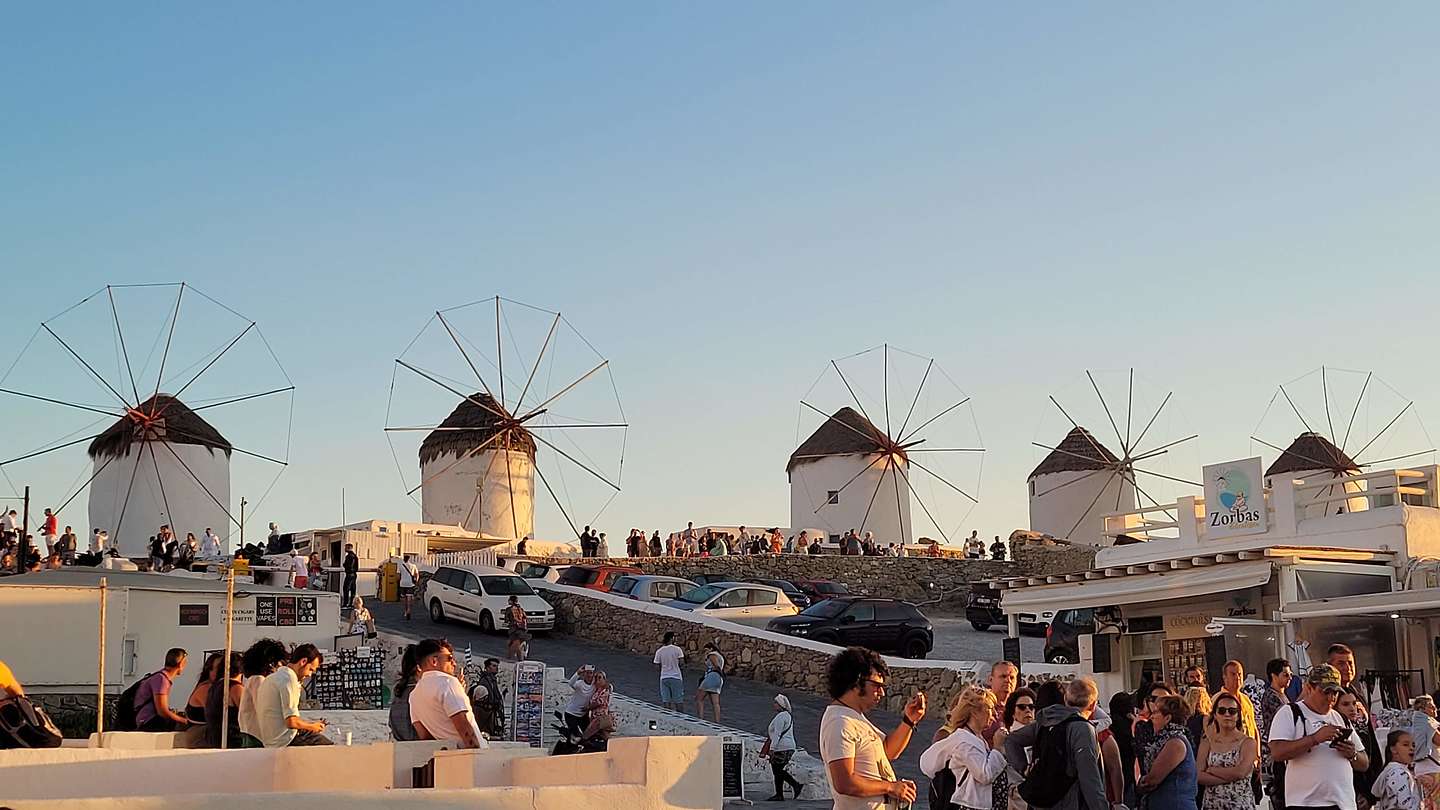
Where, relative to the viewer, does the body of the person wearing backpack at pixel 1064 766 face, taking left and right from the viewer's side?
facing away from the viewer and to the right of the viewer

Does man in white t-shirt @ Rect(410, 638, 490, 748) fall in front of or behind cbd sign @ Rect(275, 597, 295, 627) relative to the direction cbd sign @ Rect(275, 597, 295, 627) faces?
in front

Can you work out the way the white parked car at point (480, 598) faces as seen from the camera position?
facing the viewer and to the right of the viewer

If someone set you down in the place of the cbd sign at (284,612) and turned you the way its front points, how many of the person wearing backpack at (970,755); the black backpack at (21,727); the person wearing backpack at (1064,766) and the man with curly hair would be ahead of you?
4

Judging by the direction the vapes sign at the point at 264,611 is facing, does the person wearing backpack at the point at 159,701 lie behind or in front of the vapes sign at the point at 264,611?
in front

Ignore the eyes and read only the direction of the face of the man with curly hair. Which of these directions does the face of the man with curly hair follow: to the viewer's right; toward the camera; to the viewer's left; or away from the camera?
to the viewer's right

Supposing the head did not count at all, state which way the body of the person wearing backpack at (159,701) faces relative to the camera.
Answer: to the viewer's right

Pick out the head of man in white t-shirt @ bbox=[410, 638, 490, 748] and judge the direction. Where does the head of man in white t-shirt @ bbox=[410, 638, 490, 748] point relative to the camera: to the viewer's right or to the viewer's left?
to the viewer's right

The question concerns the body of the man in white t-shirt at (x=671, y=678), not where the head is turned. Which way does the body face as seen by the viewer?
away from the camera

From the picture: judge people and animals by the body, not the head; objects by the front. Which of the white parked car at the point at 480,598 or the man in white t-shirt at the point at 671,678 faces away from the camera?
the man in white t-shirt

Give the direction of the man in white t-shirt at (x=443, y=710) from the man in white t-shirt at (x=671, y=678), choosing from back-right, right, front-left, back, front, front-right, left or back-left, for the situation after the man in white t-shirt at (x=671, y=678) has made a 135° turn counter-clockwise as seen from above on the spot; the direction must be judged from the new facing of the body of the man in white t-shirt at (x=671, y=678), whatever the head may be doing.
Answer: front-left

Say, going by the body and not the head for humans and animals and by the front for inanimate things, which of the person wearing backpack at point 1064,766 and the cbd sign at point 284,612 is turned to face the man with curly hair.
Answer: the cbd sign
